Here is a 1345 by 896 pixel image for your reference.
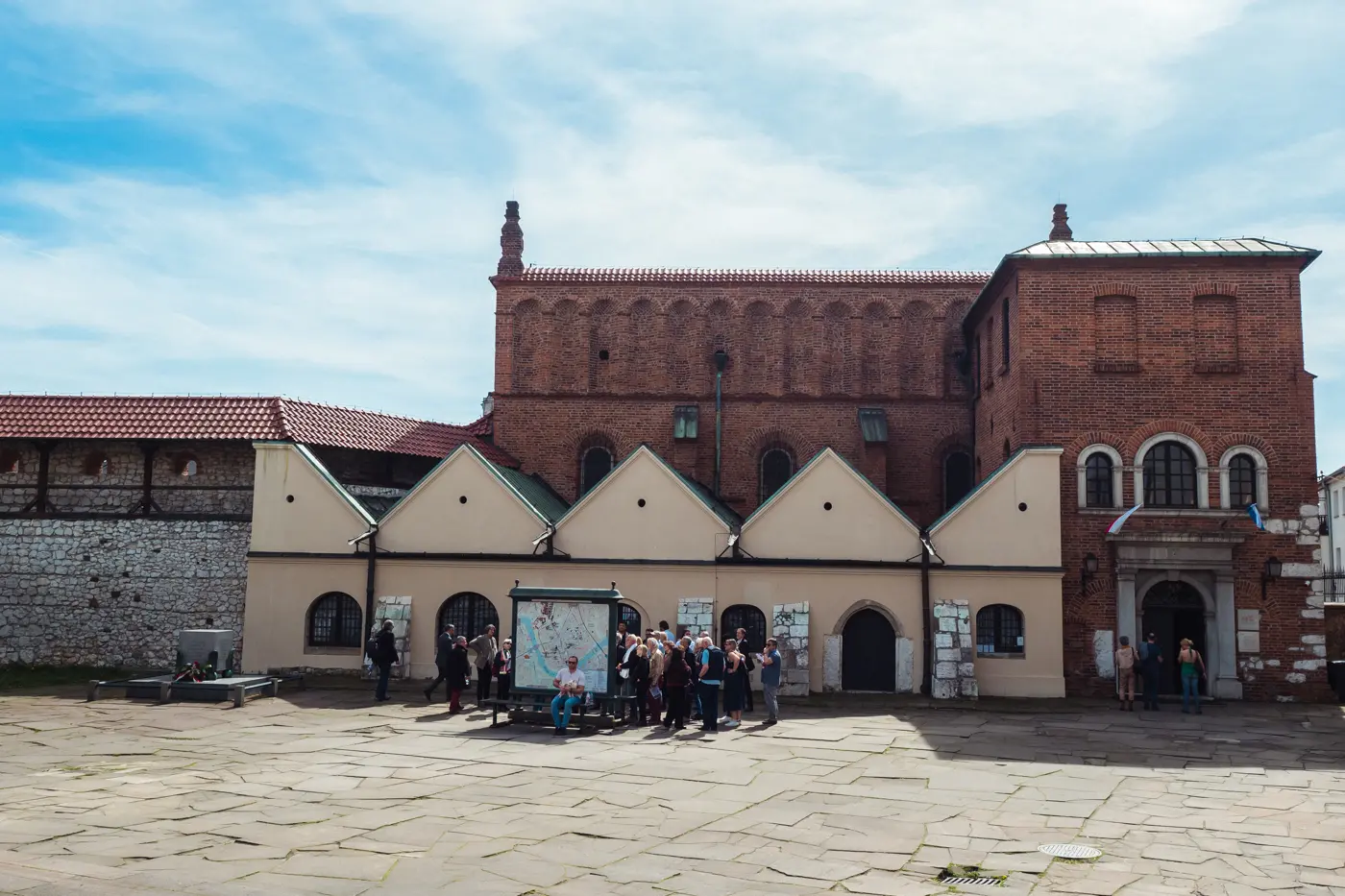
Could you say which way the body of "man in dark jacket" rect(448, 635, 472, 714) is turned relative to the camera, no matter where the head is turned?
to the viewer's right

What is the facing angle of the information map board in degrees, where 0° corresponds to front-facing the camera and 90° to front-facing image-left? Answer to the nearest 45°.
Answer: approximately 0°

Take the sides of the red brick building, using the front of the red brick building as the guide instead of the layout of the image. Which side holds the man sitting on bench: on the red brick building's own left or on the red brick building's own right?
on the red brick building's own right

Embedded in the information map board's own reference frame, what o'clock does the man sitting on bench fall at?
The man sitting on bench is roughly at 12 o'clock from the information map board.

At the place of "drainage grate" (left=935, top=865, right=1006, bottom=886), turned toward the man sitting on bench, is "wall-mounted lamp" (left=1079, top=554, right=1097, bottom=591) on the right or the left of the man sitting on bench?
right

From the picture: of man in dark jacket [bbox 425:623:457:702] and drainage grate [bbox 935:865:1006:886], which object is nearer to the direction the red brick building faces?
the drainage grate

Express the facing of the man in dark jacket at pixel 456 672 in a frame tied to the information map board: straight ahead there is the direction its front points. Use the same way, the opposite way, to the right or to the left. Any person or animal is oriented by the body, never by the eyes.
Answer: to the left

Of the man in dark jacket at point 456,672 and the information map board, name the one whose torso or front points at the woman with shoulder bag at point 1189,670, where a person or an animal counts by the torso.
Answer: the man in dark jacket

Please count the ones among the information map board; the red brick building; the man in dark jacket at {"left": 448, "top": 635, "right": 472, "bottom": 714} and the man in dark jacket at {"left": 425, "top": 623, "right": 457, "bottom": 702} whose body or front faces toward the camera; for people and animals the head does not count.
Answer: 2

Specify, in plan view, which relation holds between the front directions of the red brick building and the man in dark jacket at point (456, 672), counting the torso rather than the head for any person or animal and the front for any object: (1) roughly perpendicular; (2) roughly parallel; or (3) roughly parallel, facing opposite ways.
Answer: roughly perpendicular
